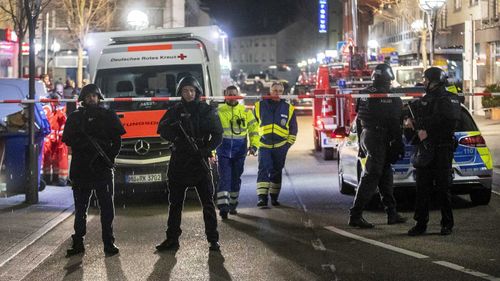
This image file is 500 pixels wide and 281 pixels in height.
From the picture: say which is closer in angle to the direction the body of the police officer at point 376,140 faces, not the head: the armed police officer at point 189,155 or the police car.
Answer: the police car

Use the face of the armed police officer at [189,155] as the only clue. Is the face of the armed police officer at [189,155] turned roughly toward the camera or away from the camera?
toward the camera

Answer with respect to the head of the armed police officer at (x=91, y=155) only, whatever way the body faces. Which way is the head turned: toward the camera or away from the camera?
toward the camera

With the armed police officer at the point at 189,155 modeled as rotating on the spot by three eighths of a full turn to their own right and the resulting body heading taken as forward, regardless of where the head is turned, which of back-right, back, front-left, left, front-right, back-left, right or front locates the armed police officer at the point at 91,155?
front-left

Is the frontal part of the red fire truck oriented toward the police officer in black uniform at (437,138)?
no

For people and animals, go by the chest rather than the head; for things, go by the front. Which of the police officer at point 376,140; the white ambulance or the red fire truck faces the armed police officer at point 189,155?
the white ambulance

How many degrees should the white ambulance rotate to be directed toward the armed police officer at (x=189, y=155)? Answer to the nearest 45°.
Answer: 0° — it already faces them

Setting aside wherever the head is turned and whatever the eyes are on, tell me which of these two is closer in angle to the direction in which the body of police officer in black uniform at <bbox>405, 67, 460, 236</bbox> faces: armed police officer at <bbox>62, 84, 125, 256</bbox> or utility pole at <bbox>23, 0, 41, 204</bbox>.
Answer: the armed police officer

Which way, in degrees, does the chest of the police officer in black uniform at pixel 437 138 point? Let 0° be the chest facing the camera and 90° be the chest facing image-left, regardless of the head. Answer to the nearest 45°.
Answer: approximately 45°

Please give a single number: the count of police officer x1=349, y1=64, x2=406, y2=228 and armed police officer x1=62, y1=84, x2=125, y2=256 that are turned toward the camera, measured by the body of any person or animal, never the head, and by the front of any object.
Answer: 1

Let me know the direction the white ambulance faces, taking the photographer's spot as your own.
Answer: facing the viewer

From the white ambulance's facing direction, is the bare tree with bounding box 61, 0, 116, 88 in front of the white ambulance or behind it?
behind

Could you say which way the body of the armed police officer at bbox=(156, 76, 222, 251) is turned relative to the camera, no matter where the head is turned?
toward the camera
